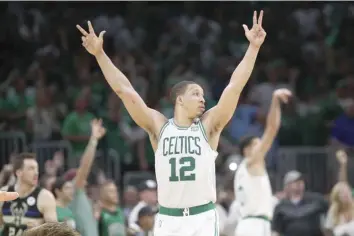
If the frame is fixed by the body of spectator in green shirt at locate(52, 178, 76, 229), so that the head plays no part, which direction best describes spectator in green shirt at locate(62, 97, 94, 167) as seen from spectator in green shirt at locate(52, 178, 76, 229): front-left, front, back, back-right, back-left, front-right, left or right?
back-left

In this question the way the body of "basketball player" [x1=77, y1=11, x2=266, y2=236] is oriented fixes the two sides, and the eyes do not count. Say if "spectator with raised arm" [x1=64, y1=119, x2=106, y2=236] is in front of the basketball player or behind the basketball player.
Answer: behind

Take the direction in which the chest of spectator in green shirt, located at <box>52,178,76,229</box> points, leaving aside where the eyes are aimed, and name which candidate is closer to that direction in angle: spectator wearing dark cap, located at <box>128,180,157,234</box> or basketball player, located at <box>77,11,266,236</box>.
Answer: the basketball player

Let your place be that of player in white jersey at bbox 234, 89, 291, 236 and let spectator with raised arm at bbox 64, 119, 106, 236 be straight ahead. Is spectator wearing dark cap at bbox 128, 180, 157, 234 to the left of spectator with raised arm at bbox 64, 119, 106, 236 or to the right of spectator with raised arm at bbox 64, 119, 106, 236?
right

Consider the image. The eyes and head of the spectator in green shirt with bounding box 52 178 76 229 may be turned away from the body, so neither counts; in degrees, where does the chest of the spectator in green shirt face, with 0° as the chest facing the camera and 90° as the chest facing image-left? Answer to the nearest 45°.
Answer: approximately 315°

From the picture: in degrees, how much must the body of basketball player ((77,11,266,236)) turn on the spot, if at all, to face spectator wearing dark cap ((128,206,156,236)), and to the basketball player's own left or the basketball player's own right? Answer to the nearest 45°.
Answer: approximately 180°

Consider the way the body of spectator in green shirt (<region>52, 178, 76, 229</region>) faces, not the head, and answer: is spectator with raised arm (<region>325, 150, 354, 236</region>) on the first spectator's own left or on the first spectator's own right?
on the first spectator's own left
